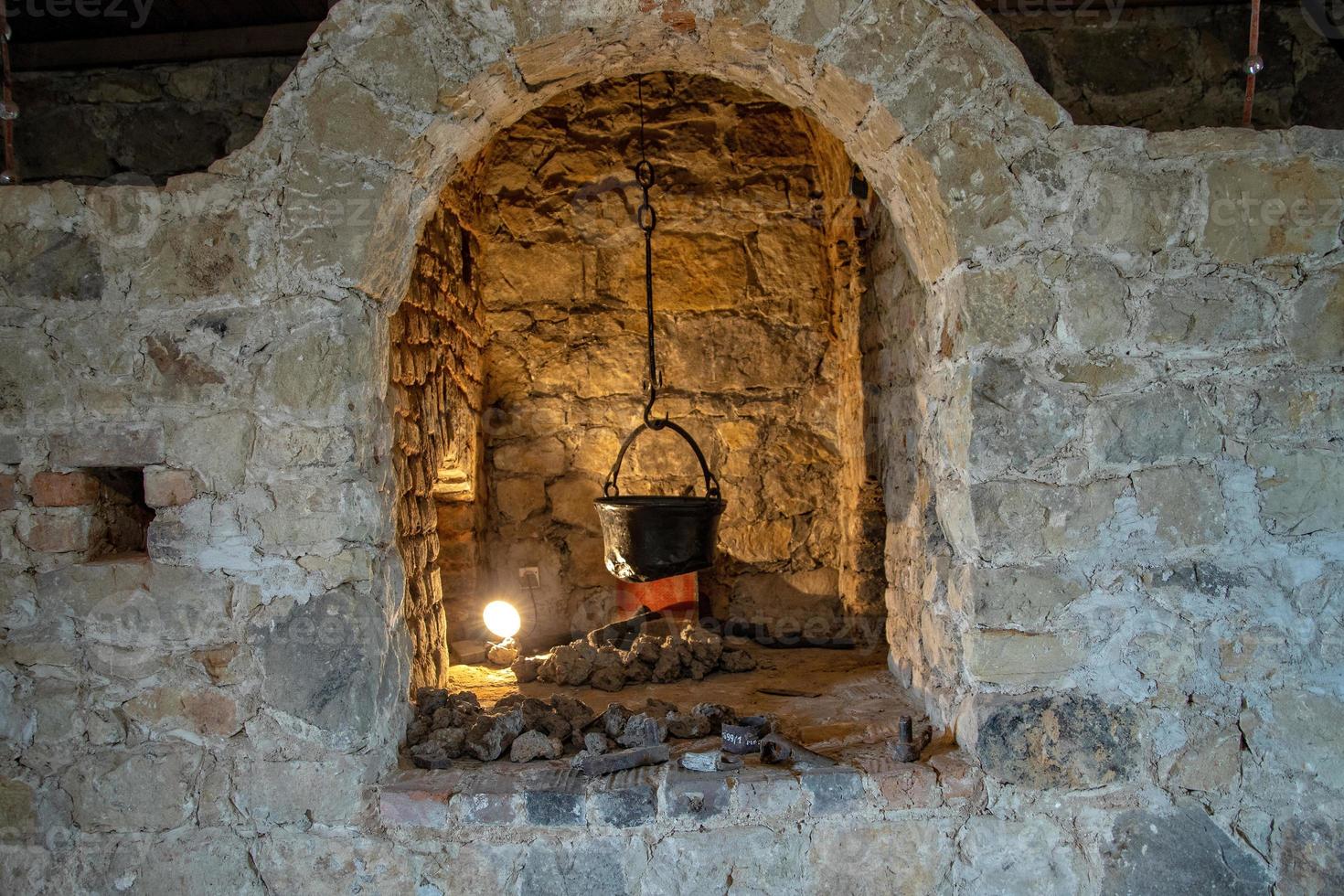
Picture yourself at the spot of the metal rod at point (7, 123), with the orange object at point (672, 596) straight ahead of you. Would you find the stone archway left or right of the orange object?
right

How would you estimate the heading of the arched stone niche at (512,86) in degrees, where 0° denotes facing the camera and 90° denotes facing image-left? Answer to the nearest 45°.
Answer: approximately 0°

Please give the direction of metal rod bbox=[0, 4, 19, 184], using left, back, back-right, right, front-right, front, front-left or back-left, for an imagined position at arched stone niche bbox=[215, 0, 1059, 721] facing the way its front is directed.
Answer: right
